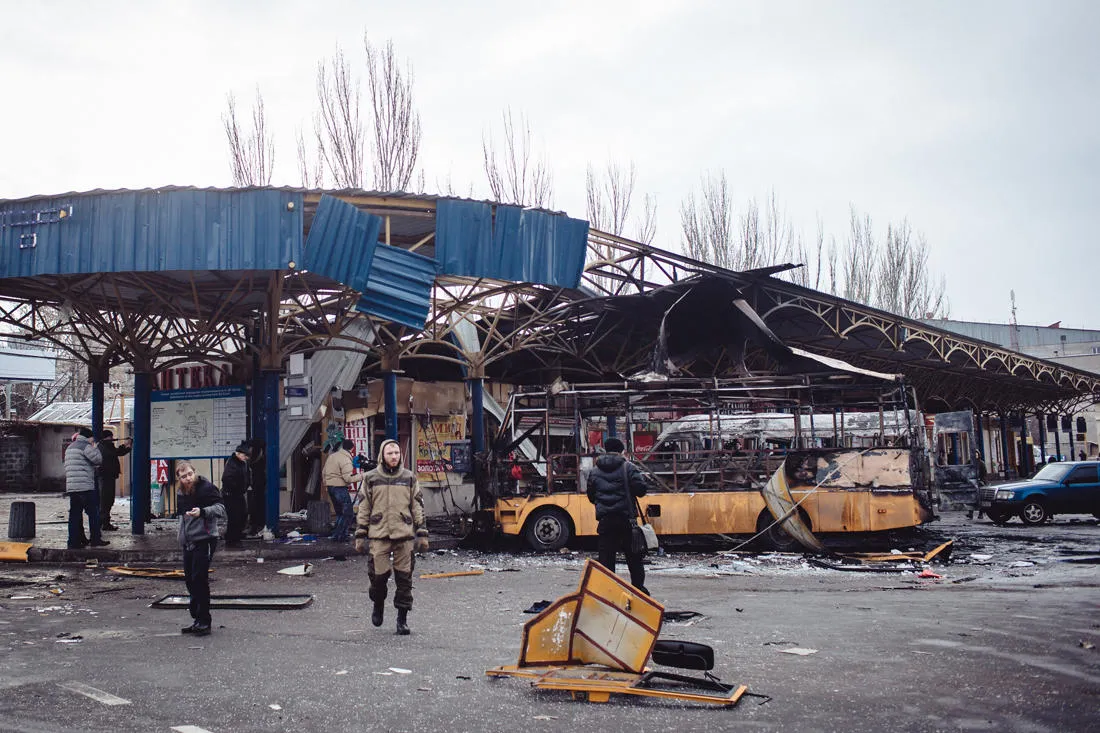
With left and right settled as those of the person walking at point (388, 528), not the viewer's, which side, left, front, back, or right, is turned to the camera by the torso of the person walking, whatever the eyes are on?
front

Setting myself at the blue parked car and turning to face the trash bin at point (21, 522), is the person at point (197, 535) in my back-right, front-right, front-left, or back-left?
front-left

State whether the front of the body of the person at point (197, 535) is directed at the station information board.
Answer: no

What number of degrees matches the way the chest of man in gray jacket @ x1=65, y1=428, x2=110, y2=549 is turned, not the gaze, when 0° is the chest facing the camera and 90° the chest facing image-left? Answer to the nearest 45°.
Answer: approximately 225°

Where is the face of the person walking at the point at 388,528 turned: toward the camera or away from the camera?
toward the camera

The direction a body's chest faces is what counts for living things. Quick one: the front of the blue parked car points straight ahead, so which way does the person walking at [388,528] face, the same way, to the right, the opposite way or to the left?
to the left

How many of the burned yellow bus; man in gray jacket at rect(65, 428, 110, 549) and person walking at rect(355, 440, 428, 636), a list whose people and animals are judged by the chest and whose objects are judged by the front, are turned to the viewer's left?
1

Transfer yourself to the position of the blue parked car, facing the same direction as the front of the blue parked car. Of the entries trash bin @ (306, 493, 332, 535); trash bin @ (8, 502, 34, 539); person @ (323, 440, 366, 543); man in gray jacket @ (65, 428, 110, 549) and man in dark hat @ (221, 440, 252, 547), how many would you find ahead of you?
5

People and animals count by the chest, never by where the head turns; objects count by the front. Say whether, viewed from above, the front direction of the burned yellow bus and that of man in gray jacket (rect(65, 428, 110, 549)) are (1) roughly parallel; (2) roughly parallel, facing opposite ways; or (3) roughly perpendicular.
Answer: roughly perpendicular

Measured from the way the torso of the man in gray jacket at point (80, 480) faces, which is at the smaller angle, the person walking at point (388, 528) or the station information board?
the station information board

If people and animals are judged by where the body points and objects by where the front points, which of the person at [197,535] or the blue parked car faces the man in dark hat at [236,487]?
the blue parked car

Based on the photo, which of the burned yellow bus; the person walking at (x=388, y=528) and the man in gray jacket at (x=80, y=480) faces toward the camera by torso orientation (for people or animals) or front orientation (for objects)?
the person walking
